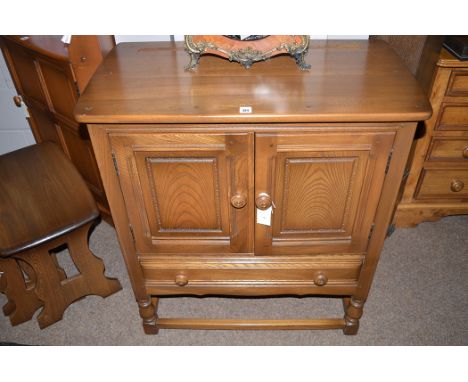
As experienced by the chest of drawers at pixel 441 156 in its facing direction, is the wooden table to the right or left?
on its right

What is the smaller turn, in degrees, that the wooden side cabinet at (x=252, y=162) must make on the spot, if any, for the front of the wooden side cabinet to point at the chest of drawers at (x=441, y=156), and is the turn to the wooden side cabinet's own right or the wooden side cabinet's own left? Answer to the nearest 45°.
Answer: approximately 135° to the wooden side cabinet's own left

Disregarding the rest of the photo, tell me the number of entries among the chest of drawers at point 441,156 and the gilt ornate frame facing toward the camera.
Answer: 2

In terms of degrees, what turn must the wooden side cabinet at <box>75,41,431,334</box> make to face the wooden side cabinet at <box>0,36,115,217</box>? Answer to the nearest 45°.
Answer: approximately 135° to its right

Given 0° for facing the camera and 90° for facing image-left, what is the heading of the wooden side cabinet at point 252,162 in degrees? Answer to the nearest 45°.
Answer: approximately 0°

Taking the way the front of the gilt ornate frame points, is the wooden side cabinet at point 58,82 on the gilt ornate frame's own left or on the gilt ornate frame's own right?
on the gilt ornate frame's own right

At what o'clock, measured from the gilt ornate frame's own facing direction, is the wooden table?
The wooden table is roughly at 3 o'clock from the gilt ornate frame.
